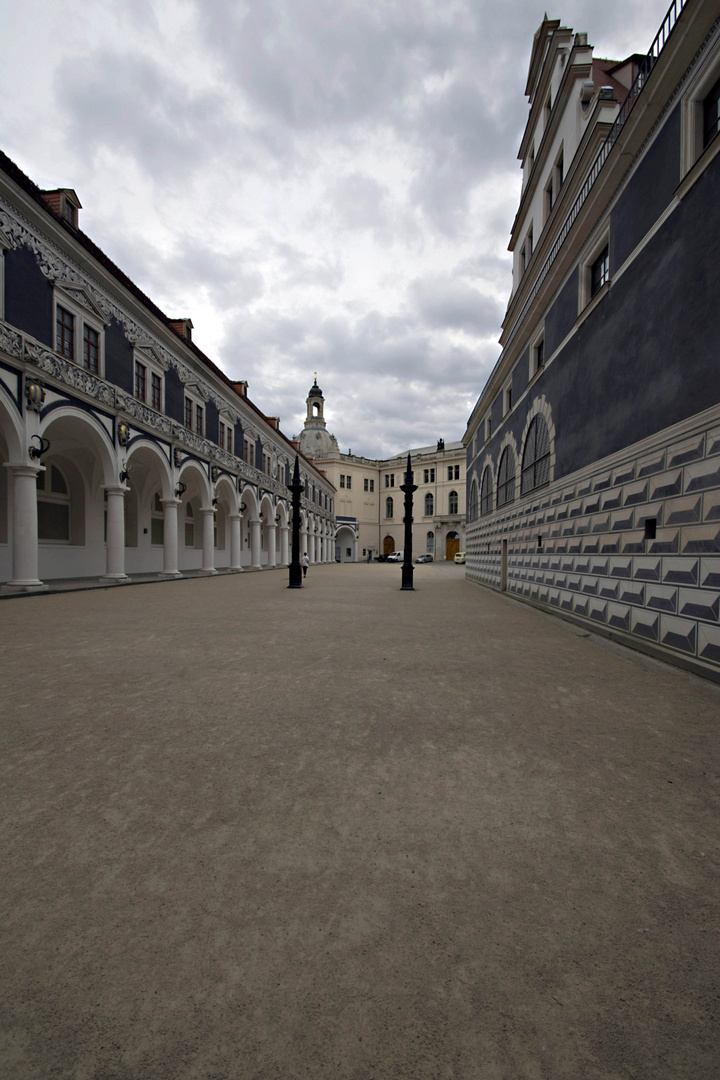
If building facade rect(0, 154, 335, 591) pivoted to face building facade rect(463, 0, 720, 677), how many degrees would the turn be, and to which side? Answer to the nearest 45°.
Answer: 0° — it already faces it

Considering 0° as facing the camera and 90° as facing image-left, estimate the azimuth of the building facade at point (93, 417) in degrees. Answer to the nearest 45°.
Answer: approximately 315°
